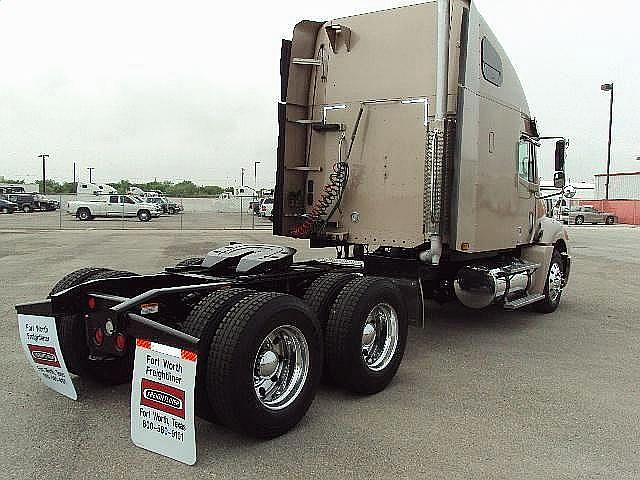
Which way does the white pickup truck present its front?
to the viewer's right

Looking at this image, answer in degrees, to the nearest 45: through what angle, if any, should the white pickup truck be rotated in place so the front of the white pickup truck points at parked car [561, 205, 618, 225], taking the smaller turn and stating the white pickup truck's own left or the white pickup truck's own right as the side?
0° — it already faces it

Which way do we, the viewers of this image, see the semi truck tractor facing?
facing away from the viewer and to the right of the viewer

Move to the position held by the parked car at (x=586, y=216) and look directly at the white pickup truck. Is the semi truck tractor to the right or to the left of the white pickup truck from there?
left

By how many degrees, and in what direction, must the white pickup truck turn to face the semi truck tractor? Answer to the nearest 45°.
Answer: approximately 90° to its right

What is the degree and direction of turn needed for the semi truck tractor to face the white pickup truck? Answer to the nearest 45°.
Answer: approximately 45° to its left

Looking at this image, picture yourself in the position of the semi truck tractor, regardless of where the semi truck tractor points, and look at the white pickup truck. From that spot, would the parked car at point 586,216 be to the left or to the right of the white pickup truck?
right

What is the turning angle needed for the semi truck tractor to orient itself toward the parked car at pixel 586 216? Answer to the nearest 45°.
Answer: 0° — it already faces it

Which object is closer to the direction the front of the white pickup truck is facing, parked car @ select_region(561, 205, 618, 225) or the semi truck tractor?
the parked car
